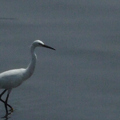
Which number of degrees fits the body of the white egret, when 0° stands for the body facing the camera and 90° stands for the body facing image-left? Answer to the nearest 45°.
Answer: approximately 270°
